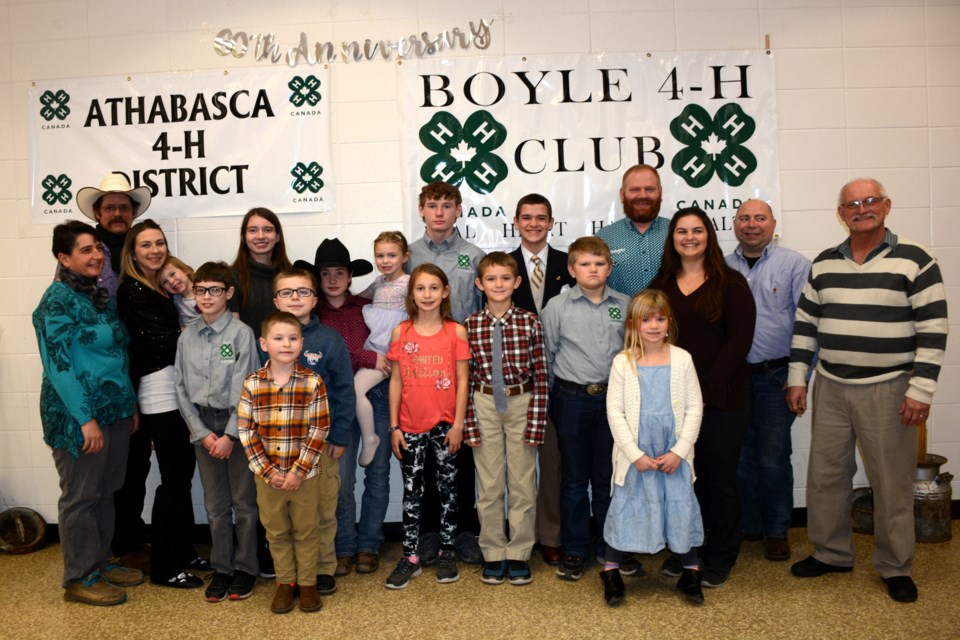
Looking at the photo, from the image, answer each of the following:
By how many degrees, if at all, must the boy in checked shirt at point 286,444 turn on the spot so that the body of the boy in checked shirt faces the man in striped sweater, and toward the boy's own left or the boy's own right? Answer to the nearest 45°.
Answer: approximately 90° to the boy's own left

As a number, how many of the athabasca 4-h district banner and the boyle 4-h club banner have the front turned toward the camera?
2

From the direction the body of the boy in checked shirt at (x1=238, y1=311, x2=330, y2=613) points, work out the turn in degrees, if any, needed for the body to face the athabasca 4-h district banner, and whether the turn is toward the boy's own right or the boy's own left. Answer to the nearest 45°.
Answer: approximately 180°

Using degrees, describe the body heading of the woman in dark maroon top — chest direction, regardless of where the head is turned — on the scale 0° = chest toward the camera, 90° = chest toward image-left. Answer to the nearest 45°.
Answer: approximately 45°
